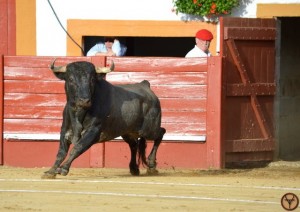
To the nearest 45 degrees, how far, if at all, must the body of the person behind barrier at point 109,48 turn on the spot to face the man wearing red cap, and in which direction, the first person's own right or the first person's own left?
approximately 45° to the first person's own left

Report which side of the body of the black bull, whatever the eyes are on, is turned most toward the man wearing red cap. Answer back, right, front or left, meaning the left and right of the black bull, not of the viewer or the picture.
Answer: back

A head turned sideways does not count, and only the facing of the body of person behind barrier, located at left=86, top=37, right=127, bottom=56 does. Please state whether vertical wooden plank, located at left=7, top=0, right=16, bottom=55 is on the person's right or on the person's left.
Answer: on the person's right

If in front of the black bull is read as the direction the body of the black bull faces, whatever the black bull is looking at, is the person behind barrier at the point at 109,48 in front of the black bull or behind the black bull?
behind

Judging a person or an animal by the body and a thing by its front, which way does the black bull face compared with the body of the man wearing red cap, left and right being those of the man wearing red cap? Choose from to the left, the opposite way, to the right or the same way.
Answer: to the right

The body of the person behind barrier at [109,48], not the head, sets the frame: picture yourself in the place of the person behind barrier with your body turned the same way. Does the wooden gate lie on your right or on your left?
on your left

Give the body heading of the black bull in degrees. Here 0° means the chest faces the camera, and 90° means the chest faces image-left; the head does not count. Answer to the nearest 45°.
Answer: approximately 45°
